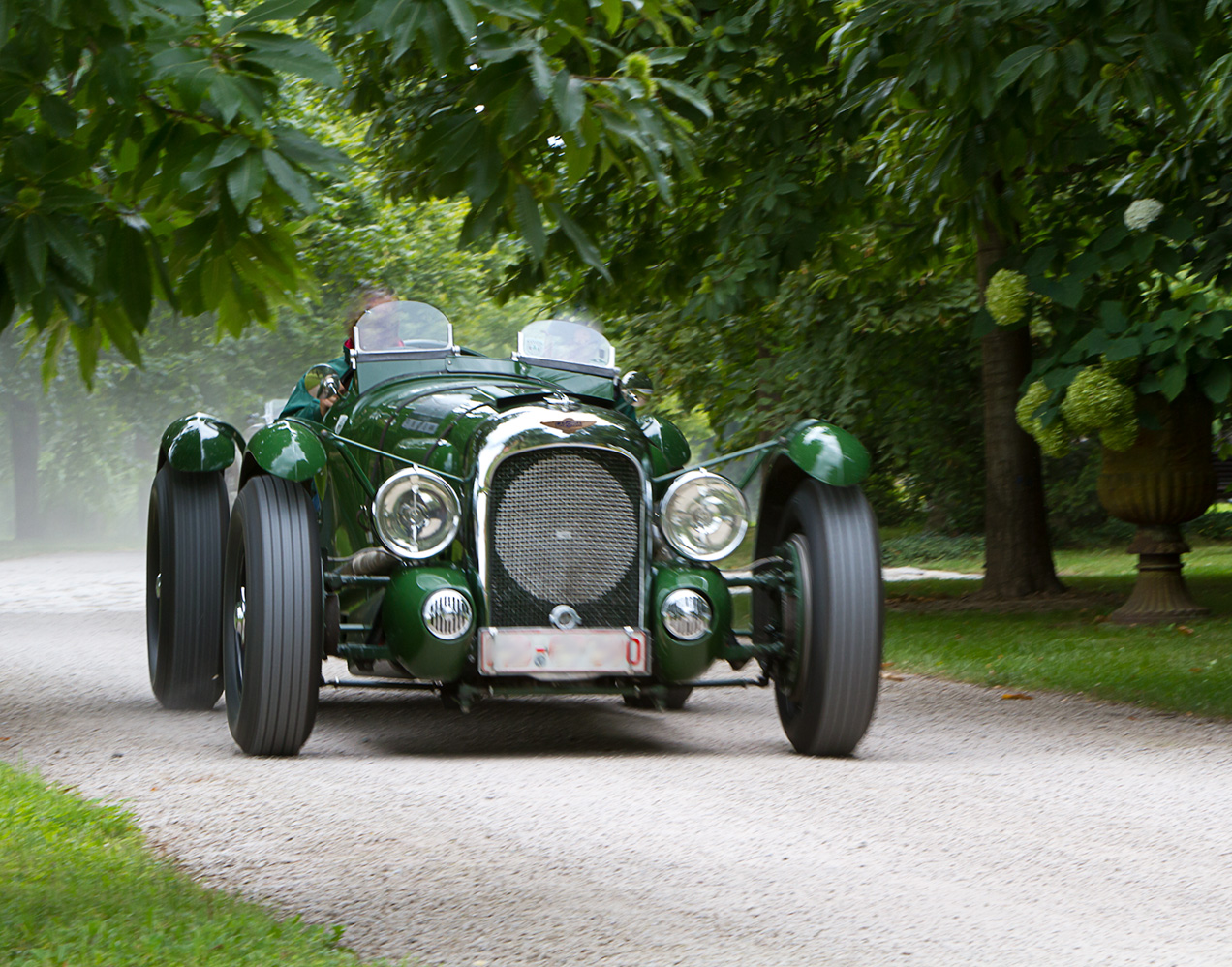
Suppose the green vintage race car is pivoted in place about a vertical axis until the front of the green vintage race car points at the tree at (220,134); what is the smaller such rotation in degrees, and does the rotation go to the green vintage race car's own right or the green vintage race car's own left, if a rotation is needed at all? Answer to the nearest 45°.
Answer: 0° — it already faces it

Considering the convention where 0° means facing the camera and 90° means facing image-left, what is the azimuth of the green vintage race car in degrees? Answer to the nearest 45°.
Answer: approximately 0°

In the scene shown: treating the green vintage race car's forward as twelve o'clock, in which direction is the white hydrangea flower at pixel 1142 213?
The white hydrangea flower is roughly at 8 o'clock from the green vintage race car.

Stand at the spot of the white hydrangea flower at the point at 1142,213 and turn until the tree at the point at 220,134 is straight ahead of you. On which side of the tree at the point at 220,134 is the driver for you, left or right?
right

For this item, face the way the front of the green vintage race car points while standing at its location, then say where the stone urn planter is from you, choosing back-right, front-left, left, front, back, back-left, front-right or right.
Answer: back-left
